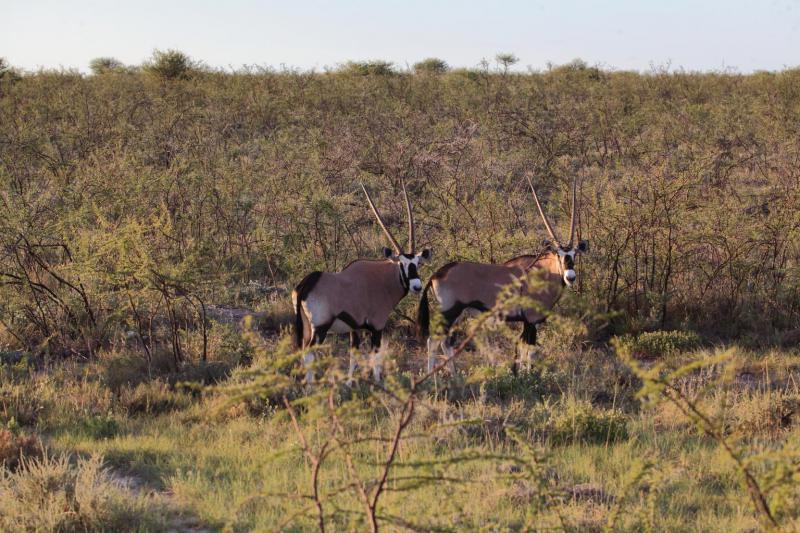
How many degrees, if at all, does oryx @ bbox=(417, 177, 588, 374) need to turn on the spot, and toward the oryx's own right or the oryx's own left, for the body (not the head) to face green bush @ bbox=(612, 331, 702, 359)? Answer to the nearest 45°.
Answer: approximately 45° to the oryx's own left

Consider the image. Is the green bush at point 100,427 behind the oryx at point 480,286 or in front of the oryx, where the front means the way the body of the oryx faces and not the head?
behind

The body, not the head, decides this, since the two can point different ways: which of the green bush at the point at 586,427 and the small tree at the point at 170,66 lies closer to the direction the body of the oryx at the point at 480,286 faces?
the green bush

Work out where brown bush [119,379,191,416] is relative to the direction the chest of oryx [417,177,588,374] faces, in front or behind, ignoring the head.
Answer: behind

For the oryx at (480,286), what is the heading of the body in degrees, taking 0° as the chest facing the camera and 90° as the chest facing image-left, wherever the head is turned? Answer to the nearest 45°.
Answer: approximately 270°

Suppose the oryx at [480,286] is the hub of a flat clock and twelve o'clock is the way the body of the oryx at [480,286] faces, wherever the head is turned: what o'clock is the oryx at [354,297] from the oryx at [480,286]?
the oryx at [354,297] is roughly at 5 o'clock from the oryx at [480,286].

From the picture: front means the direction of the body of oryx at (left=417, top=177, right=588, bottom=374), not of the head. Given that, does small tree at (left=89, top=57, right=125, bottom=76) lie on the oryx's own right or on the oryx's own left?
on the oryx's own left

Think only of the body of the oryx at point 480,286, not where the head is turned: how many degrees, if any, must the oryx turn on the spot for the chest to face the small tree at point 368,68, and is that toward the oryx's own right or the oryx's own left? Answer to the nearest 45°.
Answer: approximately 90° to the oryx's own left

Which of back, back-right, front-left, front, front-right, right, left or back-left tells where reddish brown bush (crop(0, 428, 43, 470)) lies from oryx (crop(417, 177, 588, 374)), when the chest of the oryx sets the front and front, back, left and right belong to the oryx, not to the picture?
back-right
